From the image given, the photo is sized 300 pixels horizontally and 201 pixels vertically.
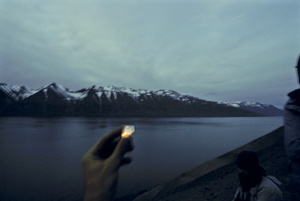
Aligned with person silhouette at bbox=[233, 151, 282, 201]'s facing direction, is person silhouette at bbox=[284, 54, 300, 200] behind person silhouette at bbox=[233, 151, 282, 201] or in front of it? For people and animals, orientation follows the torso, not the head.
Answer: behind
